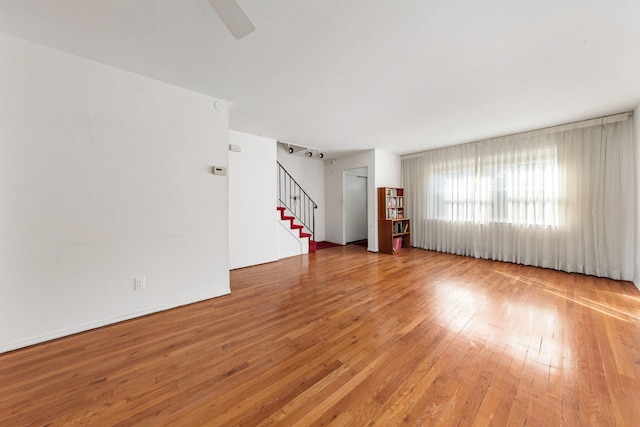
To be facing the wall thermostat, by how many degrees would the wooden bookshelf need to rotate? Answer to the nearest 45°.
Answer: approximately 90° to its right

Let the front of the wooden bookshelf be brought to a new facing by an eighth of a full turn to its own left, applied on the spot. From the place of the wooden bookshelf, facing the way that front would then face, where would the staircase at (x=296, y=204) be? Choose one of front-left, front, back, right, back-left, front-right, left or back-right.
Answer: back

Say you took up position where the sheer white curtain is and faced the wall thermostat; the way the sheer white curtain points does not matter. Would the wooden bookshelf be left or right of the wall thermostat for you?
right

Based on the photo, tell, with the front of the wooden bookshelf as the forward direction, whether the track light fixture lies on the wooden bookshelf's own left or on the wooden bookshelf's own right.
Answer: on the wooden bookshelf's own right

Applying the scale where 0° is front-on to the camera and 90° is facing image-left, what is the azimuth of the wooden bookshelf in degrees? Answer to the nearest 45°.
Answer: approximately 315°

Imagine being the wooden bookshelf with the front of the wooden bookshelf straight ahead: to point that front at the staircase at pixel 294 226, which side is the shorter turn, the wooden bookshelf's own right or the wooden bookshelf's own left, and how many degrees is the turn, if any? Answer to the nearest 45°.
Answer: approximately 90° to the wooden bookshelf's own right

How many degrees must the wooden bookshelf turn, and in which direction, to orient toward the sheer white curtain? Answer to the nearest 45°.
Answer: approximately 45° to its left

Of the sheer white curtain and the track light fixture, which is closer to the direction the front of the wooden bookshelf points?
the sheer white curtain
